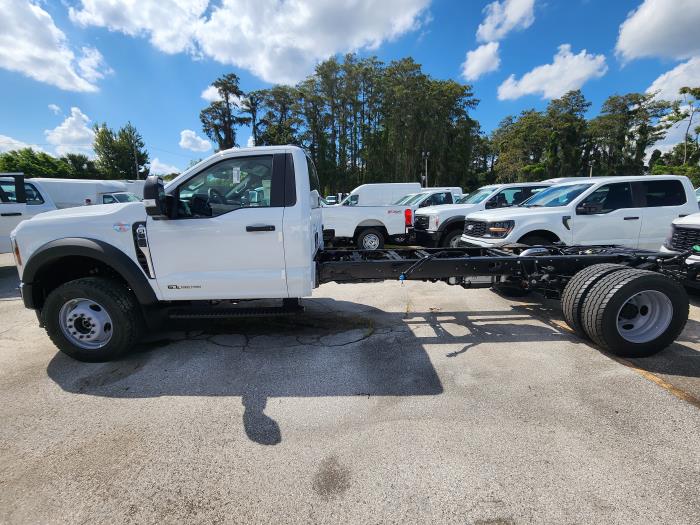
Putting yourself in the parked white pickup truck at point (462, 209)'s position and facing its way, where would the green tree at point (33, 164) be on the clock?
The green tree is roughly at 2 o'clock from the parked white pickup truck.

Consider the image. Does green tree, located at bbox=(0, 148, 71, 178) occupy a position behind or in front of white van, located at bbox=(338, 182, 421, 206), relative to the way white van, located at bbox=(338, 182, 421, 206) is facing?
in front

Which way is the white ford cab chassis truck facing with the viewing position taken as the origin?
facing to the left of the viewer

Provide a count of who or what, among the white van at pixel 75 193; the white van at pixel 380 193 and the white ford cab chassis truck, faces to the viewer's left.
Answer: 2

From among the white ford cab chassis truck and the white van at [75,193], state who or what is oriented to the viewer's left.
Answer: the white ford cab chassis truck

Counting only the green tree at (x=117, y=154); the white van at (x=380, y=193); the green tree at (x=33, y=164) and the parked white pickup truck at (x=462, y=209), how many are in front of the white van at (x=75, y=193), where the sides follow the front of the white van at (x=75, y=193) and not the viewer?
2

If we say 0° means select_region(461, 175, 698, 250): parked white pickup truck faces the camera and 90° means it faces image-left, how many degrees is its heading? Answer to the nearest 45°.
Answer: approximately 45°

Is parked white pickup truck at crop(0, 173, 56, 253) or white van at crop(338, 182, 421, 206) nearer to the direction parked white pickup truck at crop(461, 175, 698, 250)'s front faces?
the parked white pickup truck

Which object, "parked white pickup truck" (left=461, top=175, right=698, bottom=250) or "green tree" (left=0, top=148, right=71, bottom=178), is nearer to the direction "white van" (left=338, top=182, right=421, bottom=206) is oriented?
the green tree

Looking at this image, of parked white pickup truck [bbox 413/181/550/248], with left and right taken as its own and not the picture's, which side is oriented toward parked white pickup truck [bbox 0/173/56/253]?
front

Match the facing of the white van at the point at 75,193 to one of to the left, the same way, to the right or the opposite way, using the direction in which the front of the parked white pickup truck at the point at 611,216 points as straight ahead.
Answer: the opposite way

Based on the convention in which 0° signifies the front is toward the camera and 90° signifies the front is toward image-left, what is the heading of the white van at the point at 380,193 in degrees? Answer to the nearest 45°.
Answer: approximately 90°

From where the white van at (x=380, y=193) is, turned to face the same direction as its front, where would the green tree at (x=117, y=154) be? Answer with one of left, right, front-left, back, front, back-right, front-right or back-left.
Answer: front-right
